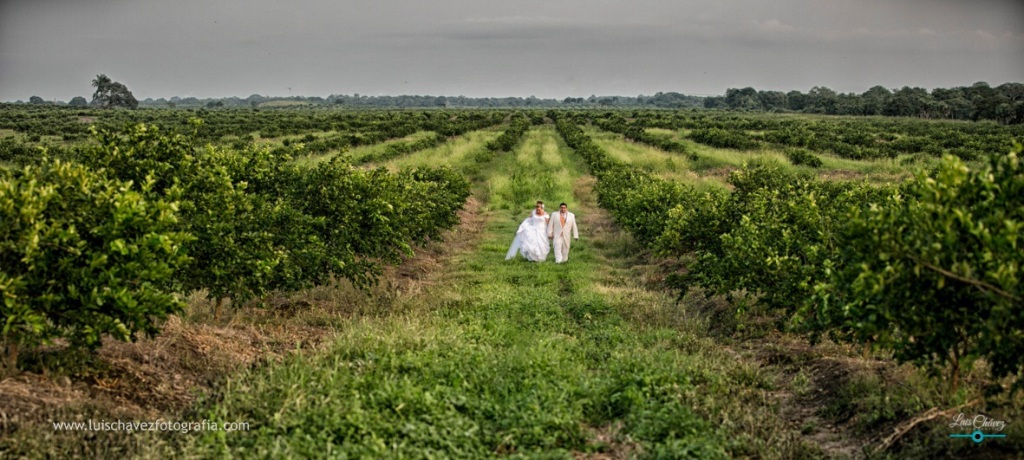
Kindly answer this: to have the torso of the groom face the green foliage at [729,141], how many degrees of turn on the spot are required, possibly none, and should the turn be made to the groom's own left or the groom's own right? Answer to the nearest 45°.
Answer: approximately 180°

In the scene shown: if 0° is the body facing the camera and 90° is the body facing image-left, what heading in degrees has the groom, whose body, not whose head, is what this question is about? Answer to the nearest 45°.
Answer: approximately 0°

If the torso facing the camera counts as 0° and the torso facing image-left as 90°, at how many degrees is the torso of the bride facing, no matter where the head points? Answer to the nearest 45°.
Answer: approximately 0°

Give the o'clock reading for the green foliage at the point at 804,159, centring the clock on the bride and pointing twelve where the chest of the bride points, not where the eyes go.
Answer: The green foliage is roughly at 7 o'clock from the bride.

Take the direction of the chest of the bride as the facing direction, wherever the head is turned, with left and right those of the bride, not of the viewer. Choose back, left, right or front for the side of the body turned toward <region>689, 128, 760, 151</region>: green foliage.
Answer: back

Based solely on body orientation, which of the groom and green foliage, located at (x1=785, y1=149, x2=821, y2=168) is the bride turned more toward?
the groom

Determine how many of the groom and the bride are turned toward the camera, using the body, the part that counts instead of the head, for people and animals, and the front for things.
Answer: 2
